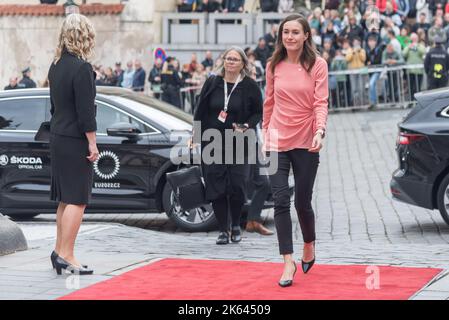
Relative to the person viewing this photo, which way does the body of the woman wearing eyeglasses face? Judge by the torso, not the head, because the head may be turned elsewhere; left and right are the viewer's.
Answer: facing the viewer

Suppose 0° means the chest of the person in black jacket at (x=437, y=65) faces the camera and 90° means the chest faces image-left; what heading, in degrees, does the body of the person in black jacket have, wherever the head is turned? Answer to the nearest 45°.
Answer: approximately 180°

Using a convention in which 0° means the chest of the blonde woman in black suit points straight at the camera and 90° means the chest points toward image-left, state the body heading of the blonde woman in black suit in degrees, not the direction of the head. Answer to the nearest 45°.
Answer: approximately 225°

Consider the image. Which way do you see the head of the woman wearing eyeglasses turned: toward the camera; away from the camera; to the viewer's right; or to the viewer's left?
toward the camera

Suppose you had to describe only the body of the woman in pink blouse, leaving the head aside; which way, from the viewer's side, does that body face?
toward the camera

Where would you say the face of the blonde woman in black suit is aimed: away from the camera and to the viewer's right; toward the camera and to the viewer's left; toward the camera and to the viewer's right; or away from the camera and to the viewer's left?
away from the camera and to the viewer's right
